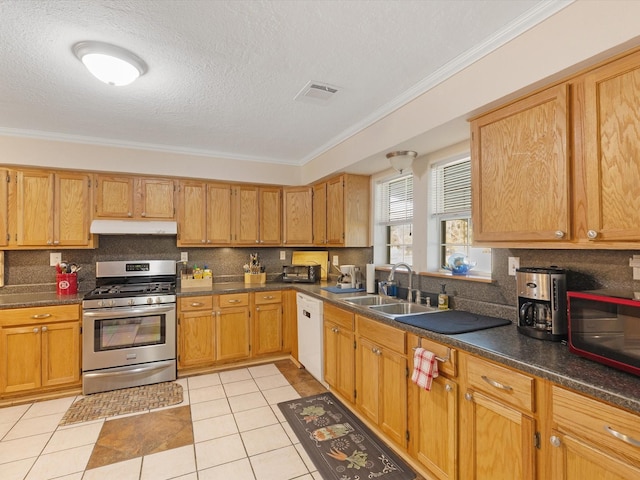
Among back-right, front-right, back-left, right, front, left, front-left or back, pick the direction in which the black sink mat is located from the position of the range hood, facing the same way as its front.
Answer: front-left

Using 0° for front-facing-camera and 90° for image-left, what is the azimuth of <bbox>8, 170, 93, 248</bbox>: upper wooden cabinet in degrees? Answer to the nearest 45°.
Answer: approximately 0°

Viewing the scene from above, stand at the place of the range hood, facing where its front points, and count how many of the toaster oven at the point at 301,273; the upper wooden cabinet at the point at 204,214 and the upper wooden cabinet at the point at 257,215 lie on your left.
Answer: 3

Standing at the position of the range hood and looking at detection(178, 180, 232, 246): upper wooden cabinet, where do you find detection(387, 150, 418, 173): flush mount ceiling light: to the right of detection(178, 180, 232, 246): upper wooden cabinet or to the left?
right

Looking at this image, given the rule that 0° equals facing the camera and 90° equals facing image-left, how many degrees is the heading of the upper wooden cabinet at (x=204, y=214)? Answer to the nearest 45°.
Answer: approximately 0°

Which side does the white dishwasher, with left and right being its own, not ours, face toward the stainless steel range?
front

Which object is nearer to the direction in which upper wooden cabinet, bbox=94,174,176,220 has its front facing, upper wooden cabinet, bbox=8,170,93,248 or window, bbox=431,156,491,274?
the window

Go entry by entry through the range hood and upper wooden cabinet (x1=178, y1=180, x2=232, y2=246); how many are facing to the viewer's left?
0
